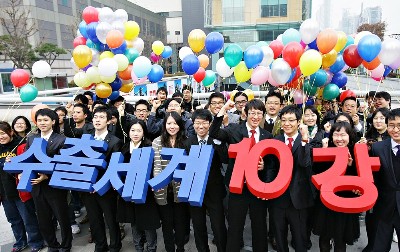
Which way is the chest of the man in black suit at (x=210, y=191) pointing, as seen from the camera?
toward the camera

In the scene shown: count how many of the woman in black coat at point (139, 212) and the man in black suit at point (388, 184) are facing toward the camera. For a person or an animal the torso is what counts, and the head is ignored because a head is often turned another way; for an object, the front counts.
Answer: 2

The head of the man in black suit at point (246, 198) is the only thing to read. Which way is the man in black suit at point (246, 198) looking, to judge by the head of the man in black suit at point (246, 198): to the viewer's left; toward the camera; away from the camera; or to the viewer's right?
toward the camera

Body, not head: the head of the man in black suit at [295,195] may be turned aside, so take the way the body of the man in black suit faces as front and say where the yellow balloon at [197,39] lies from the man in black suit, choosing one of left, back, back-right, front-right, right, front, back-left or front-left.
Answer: back-right

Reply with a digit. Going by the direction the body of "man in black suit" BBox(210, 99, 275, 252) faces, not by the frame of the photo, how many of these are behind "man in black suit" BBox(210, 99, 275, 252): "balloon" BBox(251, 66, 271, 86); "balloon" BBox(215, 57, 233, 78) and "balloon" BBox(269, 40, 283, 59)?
3

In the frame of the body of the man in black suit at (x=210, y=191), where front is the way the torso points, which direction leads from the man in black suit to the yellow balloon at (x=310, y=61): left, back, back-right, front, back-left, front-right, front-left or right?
back-left

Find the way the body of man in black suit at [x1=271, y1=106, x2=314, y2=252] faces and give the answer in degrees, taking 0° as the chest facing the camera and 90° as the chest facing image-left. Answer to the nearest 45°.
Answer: approximately 0°

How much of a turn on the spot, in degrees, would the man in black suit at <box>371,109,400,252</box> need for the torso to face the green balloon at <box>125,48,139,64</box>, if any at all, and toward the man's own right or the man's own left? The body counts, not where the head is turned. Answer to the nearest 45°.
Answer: approximately 90° to the man's own right

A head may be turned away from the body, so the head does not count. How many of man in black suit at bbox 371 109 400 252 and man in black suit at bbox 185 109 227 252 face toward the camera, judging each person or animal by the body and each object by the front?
2

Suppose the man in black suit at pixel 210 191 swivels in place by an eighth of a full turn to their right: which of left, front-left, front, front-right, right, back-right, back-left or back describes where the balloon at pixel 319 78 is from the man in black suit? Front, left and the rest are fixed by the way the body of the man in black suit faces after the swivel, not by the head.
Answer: back

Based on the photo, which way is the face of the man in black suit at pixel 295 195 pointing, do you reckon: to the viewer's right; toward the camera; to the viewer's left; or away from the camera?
toward the camera

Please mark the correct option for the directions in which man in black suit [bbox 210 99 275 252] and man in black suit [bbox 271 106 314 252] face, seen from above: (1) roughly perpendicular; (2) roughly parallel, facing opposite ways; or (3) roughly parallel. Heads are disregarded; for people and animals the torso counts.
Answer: roughly parallel

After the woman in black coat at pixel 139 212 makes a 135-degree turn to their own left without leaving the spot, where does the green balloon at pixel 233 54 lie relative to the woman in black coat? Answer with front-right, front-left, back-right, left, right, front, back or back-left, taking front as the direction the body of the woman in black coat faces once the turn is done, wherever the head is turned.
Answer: front

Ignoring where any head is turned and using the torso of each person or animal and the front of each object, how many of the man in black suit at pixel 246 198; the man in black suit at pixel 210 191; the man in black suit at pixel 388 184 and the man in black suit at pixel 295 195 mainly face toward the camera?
4
